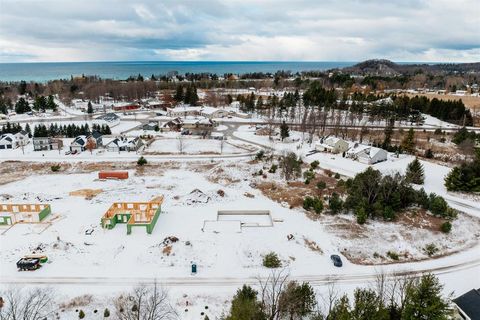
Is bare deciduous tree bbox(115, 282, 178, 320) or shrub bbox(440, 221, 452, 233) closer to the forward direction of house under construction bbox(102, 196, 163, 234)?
the bare deciduous tree

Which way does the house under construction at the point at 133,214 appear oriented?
toward the camera

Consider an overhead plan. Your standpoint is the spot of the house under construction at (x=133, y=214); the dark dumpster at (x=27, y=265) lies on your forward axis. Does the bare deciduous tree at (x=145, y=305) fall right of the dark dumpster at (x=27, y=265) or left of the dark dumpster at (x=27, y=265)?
left

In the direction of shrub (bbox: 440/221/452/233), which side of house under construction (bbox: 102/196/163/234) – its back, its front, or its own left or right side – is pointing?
left

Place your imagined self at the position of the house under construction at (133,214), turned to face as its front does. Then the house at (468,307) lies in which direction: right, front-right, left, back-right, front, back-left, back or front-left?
front-left

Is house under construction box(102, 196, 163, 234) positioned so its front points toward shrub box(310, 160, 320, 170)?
no

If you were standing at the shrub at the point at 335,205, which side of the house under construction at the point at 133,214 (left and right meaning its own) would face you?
left

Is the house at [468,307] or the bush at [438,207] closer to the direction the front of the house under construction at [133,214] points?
the house

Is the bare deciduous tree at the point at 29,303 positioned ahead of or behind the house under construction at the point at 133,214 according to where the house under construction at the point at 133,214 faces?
ahead

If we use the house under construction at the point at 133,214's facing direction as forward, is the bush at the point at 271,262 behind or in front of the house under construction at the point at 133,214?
in front

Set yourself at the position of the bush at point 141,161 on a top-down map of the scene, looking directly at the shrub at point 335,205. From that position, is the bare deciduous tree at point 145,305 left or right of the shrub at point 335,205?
right

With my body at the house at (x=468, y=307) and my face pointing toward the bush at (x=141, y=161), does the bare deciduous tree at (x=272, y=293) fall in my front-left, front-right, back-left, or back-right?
front-left

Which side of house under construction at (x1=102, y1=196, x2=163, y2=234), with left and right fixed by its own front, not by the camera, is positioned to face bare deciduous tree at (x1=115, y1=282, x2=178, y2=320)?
front

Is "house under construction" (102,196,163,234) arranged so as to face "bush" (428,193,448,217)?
no

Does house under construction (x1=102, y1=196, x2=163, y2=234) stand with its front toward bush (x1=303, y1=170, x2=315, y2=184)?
no

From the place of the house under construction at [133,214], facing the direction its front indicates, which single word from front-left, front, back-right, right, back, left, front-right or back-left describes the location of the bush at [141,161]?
back

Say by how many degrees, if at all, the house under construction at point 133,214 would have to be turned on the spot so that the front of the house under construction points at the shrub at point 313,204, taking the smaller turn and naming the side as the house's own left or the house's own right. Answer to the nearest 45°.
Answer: approximately 90° to the house's own left

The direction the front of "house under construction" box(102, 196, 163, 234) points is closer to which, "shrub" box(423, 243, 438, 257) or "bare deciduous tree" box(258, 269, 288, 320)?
the bare deciduous tree
